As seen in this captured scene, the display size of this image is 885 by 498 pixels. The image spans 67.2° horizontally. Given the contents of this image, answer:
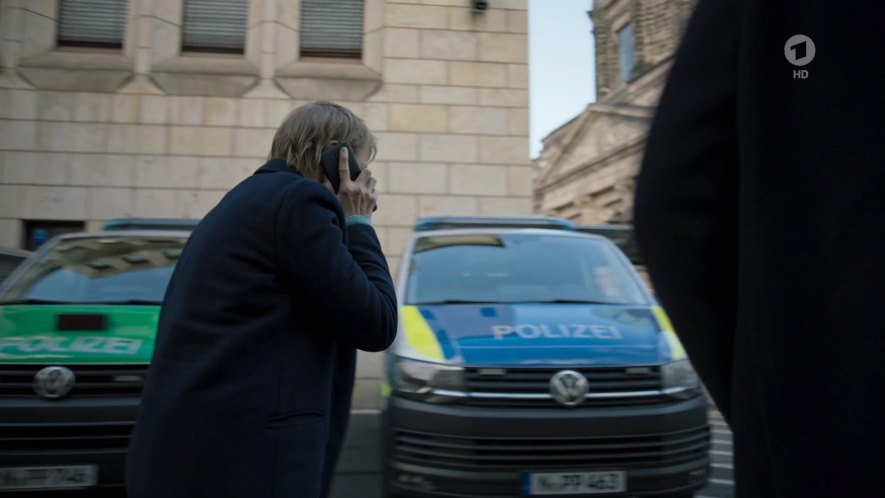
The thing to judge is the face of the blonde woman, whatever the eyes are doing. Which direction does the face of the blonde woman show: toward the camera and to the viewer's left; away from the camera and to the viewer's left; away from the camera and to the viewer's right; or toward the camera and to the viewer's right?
away from the camera and to the viewer's right

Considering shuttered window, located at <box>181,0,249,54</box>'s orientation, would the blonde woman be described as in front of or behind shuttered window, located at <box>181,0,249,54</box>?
in front

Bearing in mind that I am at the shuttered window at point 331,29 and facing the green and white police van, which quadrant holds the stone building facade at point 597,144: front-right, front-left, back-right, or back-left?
back-left

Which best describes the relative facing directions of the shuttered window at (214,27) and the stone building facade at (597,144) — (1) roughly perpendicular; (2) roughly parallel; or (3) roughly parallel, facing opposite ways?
roughly perpendicular

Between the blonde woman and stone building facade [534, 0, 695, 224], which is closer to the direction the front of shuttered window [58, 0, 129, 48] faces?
the blonde woman

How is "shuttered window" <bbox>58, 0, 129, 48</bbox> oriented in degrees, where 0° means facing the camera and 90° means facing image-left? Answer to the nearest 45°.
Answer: approximately 0°

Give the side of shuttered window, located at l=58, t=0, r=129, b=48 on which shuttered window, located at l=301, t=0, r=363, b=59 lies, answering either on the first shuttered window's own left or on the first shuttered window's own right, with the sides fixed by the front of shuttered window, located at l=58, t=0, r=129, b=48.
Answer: on the first shuttered window's own left

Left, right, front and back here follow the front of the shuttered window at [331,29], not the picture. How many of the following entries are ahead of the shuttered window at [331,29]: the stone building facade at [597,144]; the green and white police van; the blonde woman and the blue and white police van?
3

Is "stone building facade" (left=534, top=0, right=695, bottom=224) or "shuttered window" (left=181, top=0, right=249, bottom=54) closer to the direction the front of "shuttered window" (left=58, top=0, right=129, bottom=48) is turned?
the shuttered window

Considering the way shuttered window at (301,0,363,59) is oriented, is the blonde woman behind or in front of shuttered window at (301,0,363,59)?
in front

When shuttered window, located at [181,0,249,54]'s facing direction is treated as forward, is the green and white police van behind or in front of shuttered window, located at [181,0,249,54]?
in front

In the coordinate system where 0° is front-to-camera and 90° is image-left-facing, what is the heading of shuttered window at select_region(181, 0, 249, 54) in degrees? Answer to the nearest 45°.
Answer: approximately 0°
